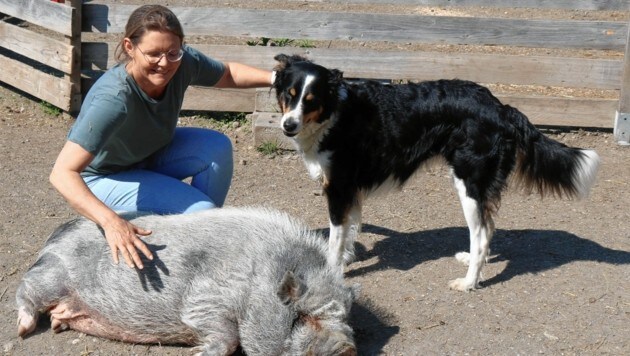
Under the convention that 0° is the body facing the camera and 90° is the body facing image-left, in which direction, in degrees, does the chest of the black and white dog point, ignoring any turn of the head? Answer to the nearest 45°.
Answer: approximately 90°

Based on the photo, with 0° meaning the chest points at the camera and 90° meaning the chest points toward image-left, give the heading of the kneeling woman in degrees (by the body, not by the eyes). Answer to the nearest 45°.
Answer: approximately 315°

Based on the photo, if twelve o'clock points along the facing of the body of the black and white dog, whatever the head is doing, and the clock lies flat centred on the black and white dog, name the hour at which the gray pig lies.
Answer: The gray pig is roughly at 10 o'clock from the black and white dog.

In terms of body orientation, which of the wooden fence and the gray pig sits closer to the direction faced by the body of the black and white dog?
the gray pig

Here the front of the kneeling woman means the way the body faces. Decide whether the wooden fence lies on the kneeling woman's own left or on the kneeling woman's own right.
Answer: on the kneeling woman's own left

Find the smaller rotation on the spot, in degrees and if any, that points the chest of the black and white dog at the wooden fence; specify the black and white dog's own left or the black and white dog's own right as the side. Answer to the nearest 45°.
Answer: approximately 90° to the black and white dog's own right

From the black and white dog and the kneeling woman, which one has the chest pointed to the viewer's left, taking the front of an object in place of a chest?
the black and white dog

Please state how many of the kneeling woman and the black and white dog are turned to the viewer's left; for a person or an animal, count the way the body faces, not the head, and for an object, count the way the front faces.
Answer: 1

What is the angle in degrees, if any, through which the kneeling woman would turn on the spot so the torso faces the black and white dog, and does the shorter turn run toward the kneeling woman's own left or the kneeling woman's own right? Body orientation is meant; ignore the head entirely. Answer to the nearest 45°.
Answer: approximately 45° to the kneeling woman's own left
